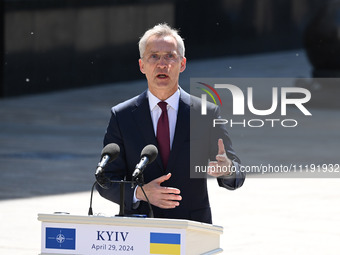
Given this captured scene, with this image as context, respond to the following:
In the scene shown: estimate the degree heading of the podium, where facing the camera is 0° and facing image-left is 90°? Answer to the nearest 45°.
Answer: approximately 45°
